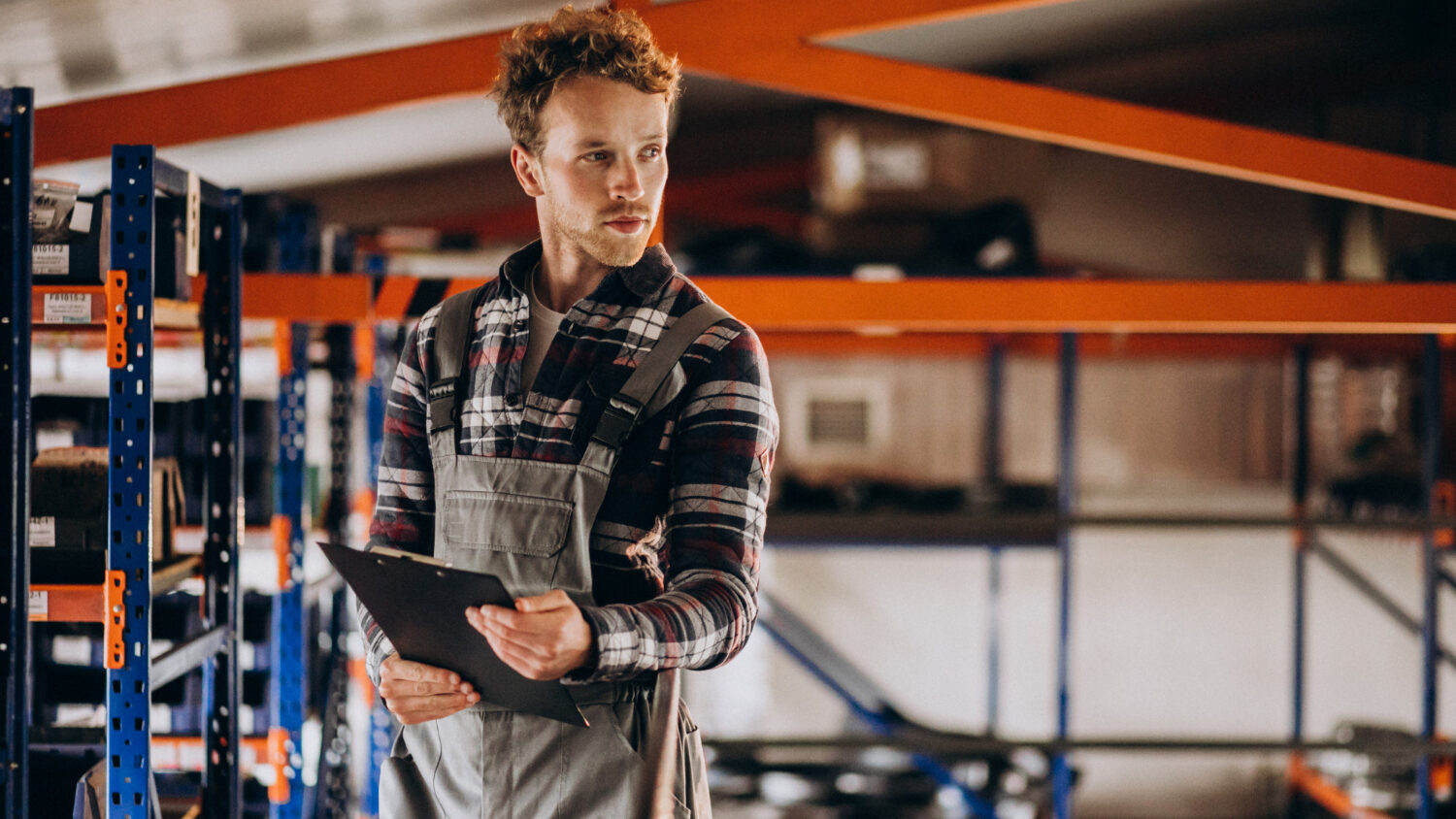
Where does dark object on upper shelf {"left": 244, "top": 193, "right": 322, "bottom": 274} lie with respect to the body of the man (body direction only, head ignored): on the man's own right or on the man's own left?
on the man's own right

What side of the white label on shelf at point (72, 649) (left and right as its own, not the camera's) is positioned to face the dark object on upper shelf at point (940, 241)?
left

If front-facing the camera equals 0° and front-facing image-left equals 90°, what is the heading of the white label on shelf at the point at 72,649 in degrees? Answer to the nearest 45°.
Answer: approximately 0°

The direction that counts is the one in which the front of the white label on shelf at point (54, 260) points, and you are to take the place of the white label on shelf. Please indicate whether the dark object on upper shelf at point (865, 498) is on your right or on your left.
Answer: on your left
